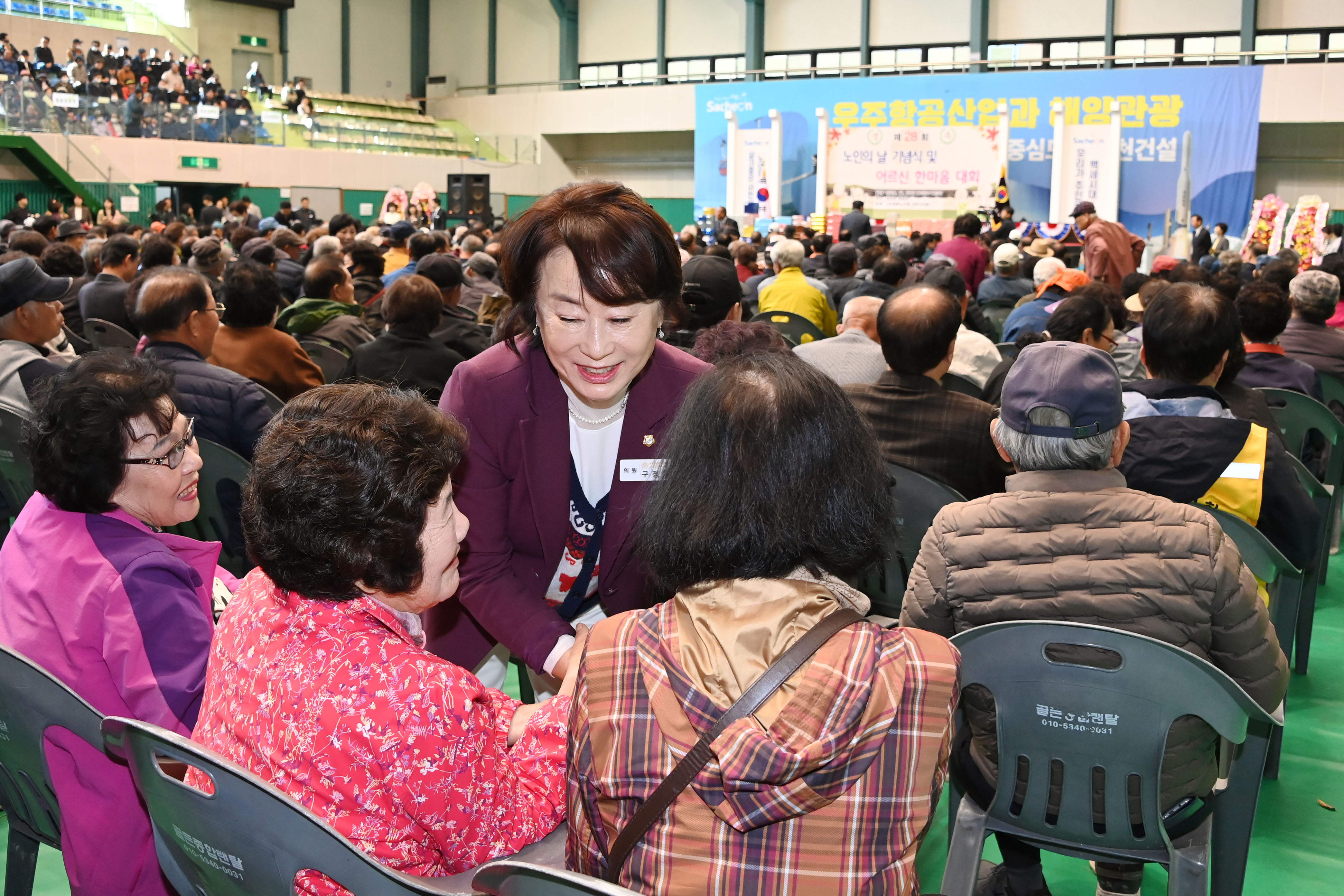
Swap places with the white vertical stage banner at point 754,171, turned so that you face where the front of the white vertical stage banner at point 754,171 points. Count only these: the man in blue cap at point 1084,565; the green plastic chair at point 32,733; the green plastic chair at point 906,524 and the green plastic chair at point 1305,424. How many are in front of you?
4

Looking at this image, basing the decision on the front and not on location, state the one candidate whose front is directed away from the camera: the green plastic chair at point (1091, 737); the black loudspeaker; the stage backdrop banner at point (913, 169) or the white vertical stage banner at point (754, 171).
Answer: the green plastic chair

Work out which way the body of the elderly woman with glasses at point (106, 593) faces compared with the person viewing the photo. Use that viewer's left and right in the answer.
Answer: facing to the right of the viewer

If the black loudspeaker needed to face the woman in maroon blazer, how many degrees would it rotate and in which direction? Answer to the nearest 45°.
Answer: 0° — it already faces them

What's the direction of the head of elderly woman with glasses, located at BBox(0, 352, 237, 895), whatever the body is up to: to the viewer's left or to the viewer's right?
to the viewer's right

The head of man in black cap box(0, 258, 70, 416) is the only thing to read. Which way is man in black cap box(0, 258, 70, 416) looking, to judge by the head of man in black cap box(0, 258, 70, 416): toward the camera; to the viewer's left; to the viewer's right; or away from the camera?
to the viewer's right

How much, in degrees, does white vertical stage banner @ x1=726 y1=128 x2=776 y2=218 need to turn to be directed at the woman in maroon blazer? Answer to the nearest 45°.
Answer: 0° — it already faces them

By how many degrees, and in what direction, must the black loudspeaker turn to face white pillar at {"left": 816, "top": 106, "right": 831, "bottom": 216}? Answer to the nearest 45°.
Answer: approximately 90° to its left

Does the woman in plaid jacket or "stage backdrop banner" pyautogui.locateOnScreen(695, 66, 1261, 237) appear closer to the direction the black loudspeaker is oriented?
the woman in plaid jacket

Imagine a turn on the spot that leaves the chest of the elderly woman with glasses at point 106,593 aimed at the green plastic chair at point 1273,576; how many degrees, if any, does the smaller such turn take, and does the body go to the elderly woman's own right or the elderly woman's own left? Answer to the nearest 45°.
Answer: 0° — they already face it

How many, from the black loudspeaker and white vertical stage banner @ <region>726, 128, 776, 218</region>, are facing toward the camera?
2

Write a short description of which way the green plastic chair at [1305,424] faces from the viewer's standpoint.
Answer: facing away from the viewer

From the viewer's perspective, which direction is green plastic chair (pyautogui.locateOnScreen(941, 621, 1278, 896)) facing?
away from the camera
